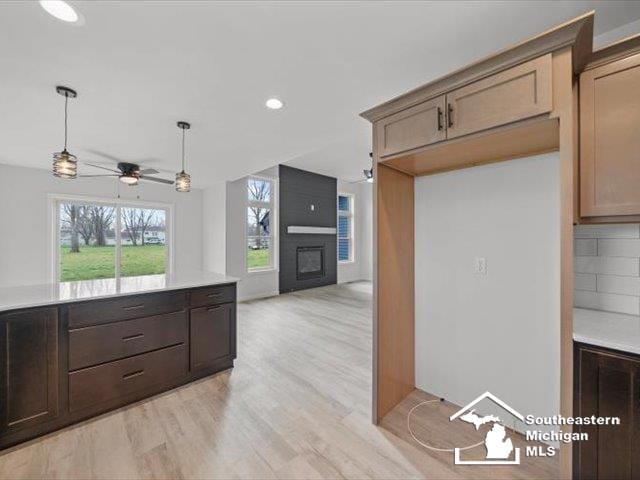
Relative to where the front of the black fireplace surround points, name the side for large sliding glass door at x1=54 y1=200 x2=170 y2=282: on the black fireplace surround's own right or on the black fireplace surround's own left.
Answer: on the black fireplace surround's own right

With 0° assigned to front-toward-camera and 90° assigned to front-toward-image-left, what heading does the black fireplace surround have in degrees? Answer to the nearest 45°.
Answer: approximately 315°

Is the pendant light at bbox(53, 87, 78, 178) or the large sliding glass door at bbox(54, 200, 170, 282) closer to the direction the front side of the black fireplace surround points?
the pendant light

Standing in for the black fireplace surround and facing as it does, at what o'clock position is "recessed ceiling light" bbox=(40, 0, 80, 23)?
The recessed ceiling light is roughly at 2 o'clock from the black fireplace surround.

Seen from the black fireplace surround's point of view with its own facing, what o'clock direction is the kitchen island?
The kitchen island is roughly at 2 o'clock from the black fireplace surround.

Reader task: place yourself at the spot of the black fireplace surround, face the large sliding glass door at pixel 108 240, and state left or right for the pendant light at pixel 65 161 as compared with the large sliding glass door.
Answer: left

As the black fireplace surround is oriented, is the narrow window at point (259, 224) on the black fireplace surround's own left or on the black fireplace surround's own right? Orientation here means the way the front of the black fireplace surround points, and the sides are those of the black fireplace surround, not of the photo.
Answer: on the black fireplace surround's own right

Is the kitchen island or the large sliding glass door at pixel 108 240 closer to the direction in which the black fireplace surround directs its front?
the kitchen island

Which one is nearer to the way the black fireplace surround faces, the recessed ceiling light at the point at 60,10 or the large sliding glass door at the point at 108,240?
the recessed ceiling light

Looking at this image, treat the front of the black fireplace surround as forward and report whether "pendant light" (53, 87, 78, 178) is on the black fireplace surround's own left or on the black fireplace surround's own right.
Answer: on the black fireplace surround's own right

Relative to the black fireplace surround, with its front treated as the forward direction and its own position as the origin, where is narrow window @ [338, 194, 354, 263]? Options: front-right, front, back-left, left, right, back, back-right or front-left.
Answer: left
